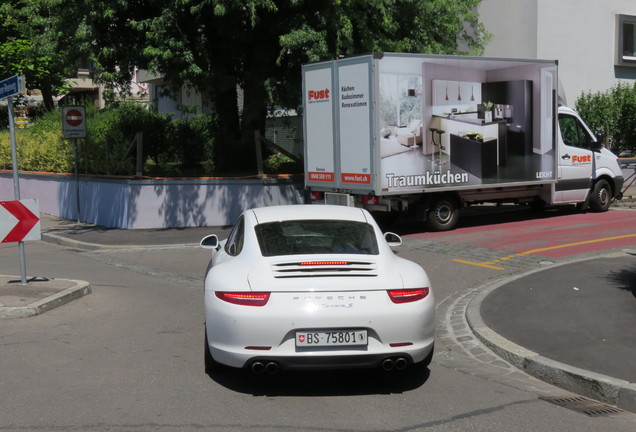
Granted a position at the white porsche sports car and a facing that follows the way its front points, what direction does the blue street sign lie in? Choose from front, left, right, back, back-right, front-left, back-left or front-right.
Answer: front-left

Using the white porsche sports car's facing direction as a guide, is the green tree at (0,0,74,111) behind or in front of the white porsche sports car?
in front

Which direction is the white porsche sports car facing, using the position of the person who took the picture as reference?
facing away from the viewer

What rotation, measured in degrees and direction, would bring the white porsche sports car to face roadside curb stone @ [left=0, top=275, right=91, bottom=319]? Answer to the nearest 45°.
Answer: approximately 45° to its left

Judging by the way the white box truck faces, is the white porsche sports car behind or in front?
behind

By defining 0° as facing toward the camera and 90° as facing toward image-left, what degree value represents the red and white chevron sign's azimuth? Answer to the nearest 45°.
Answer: approximately 0°

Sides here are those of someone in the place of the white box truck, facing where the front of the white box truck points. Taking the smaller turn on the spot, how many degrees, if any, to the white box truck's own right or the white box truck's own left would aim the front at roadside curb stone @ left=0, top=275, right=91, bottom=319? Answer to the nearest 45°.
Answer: approximately 180°

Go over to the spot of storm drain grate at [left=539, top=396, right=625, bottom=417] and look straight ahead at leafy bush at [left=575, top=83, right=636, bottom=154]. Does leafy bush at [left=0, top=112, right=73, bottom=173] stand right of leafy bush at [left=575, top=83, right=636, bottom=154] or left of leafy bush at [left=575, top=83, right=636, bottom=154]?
left

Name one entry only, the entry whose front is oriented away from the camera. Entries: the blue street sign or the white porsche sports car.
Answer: the white porsche sports car

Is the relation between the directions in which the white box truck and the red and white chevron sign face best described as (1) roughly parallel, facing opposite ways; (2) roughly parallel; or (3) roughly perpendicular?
roughly perpendicular

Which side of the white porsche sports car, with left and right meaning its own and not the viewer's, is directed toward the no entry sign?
front

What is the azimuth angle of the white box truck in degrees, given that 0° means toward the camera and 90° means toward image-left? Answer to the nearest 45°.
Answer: approximately 225°
